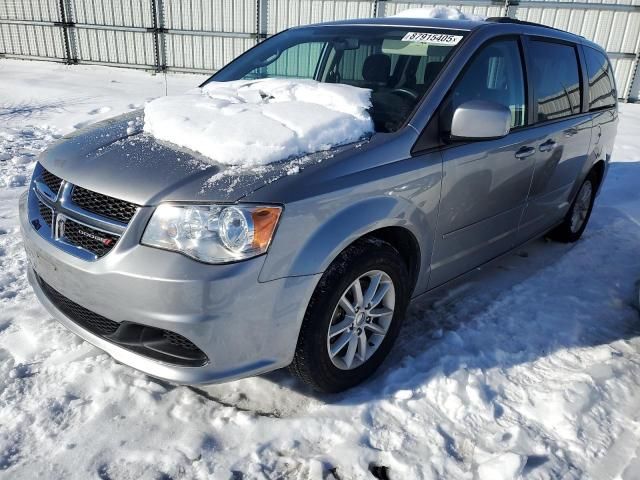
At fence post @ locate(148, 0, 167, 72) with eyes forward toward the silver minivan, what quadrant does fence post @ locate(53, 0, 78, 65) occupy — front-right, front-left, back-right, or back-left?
back-right

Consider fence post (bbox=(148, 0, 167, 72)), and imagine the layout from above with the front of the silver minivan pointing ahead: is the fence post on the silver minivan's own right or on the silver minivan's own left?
on the silver minivan's own right

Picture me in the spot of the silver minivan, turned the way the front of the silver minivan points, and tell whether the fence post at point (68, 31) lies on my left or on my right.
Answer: on my right

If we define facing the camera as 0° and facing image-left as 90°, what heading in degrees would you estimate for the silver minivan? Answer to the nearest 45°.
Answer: approximately 45°
